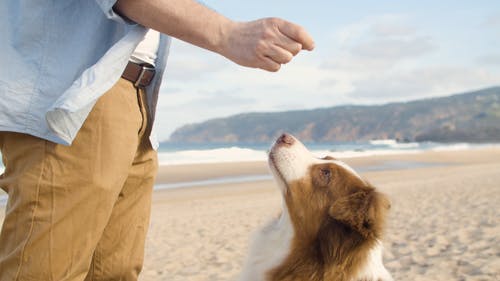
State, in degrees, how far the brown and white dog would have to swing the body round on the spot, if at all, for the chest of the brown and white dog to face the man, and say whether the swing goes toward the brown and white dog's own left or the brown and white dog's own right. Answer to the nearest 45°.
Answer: approximately 45° to the brown and white dog's own left

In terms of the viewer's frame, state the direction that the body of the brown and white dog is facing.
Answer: to the viewer's left
